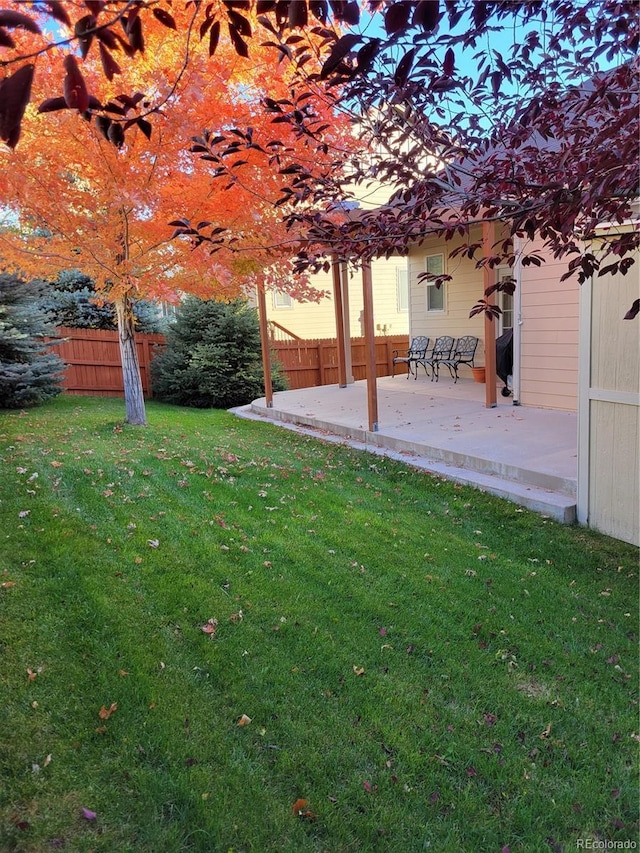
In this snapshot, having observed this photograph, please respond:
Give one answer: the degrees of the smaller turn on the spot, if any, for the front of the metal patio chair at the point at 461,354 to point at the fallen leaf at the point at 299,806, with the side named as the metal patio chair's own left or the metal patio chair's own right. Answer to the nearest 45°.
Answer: approximately 45° to the metal patio chair's own left

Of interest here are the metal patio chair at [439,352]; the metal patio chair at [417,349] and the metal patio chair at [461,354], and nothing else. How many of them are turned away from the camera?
0

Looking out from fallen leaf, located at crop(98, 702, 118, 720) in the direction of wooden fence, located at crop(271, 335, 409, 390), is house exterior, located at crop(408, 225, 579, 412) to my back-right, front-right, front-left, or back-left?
front-right

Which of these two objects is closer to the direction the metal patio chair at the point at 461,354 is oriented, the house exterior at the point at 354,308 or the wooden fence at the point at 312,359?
the wooden fence

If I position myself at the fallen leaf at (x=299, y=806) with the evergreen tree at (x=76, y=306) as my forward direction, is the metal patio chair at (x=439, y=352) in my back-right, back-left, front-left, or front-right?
front-right

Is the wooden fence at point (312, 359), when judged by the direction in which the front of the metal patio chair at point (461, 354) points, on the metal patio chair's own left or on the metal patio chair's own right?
on the metal patio chair's own right

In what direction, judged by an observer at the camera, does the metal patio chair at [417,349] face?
facing the viewer and to the left of the viewer

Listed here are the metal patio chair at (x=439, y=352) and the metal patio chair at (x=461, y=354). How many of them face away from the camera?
0

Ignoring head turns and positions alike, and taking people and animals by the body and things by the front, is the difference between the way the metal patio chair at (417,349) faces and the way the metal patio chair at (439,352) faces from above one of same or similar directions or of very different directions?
same or similar directions

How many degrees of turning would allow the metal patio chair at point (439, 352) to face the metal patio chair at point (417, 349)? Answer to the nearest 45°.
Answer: approximately 90° to its right

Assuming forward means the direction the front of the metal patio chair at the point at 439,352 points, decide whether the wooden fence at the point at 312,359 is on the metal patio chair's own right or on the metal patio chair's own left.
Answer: on the metal patio chair's own right

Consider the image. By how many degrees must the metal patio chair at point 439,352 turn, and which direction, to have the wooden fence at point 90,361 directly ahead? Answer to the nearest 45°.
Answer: approximately 45° to its right

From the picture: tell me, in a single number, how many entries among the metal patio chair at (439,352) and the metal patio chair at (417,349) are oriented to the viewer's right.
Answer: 0

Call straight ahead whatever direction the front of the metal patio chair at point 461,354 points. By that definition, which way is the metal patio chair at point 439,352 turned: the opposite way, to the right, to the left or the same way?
the same way

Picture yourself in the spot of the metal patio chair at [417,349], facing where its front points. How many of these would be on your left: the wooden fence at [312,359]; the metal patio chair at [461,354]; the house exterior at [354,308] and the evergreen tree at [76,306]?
1
